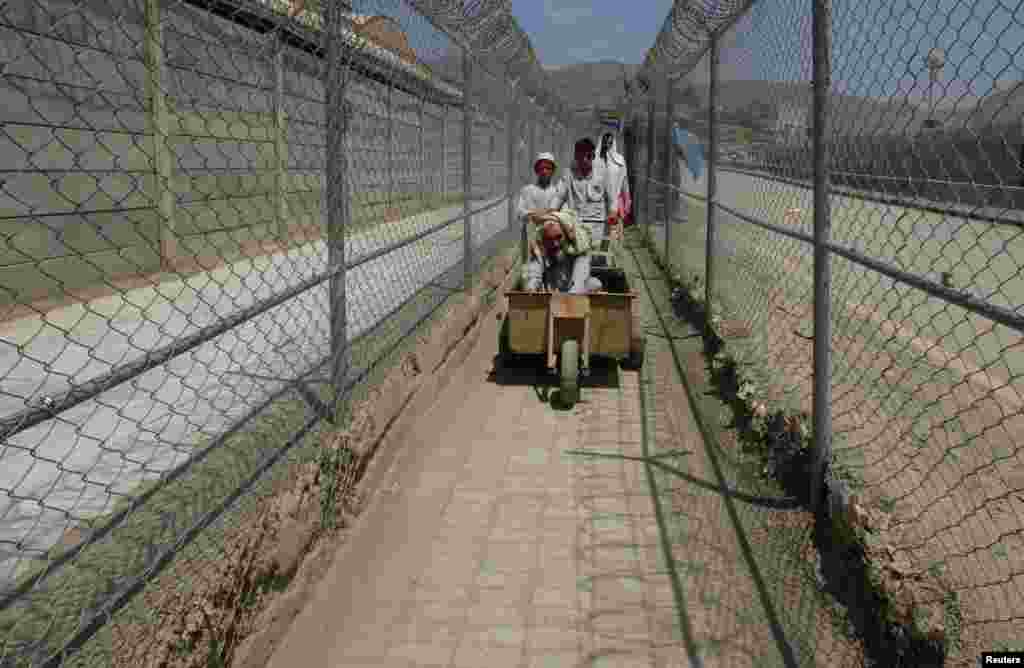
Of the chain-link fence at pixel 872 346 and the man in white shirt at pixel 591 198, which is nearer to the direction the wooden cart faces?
the chain-link fence

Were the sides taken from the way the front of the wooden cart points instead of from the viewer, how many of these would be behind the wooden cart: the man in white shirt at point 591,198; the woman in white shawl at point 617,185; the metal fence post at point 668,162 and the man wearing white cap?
4

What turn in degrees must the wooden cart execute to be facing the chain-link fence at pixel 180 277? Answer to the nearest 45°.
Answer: approximately 45° to its right

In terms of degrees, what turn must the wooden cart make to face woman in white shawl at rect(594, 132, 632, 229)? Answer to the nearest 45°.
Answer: approximately 180°

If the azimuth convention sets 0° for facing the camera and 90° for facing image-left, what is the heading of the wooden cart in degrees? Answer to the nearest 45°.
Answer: approximately 0°

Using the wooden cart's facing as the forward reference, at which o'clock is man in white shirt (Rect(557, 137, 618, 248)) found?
The man in white shirt is roughly at 6 o'clock from the wooden cart.

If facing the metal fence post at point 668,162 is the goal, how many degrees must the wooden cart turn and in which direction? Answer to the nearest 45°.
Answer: approximately 180°

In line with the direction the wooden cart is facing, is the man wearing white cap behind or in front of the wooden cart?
behind
